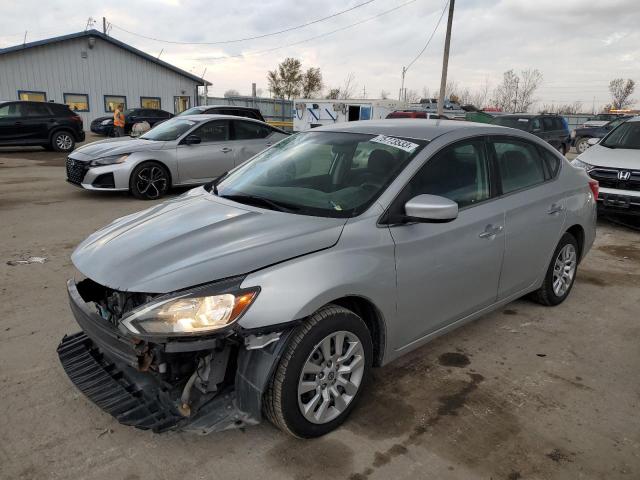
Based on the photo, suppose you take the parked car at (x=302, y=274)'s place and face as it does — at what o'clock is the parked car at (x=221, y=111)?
the parked car at (x=221, y=111) is roughly at 4 o'clock from the parked car at (x=302, y=274).

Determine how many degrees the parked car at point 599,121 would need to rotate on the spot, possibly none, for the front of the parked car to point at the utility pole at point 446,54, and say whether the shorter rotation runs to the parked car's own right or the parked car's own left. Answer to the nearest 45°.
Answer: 0° — it already faces it

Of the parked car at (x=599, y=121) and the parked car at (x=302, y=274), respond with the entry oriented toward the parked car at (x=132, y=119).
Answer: the parked car at (x=599, y=121)

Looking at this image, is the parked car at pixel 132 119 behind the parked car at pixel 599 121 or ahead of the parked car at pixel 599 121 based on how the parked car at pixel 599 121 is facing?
ahead

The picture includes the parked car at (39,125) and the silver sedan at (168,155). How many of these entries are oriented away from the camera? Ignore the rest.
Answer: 0

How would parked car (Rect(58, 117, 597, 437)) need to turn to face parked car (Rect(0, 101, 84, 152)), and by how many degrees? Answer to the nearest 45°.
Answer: approximately 90° to its right

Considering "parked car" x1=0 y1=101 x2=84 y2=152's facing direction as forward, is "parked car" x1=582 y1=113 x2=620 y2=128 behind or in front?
behind

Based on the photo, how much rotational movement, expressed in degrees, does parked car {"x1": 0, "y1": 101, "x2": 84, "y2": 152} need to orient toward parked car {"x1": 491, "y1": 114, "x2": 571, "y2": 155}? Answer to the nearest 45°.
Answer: approximately 135° to its left

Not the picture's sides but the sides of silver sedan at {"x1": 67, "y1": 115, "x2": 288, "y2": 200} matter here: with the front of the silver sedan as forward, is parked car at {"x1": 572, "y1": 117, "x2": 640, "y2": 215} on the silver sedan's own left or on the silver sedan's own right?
on the silver sedan's own left

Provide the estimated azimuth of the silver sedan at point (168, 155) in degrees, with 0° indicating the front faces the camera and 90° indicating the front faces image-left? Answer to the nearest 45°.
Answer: approximately 45°

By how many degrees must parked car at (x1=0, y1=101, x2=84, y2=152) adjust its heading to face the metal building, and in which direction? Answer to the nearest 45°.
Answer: approximately 90° to its right

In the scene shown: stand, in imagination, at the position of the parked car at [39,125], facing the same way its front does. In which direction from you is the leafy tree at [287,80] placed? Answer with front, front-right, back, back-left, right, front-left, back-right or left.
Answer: back-right

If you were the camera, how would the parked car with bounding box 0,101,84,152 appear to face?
facing to the left of the viewer
